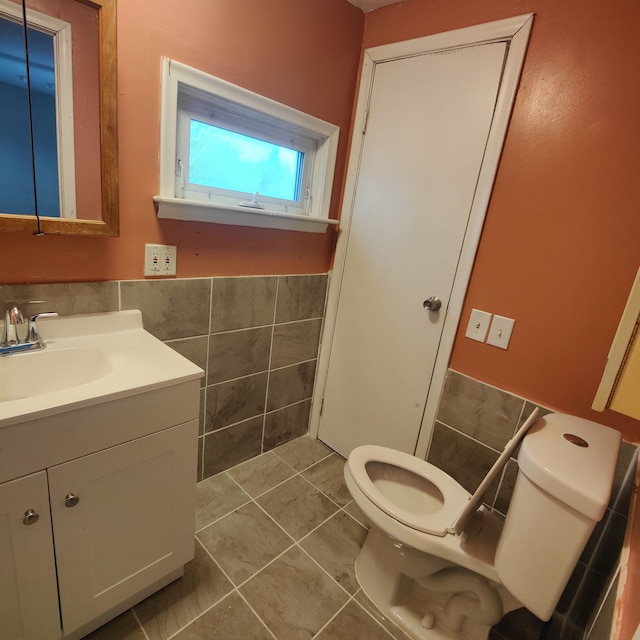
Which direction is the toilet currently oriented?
to the viewer's left

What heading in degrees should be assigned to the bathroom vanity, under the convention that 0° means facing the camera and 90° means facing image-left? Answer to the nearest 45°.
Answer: approximately 315°

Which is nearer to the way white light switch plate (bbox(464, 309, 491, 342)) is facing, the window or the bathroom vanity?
the bathroom vanity

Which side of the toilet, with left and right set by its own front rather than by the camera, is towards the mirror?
front
